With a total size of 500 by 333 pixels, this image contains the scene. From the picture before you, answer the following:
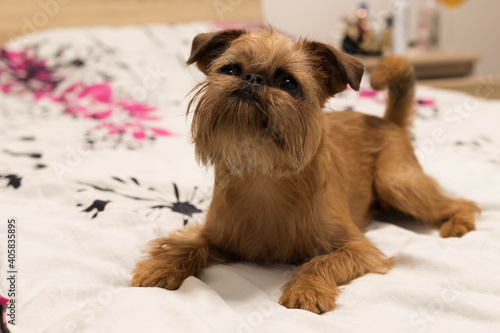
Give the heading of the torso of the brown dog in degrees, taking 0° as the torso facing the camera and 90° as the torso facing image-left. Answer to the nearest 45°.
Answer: approximately 45°

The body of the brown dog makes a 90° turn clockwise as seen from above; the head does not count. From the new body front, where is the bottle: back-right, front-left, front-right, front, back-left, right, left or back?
front-right
